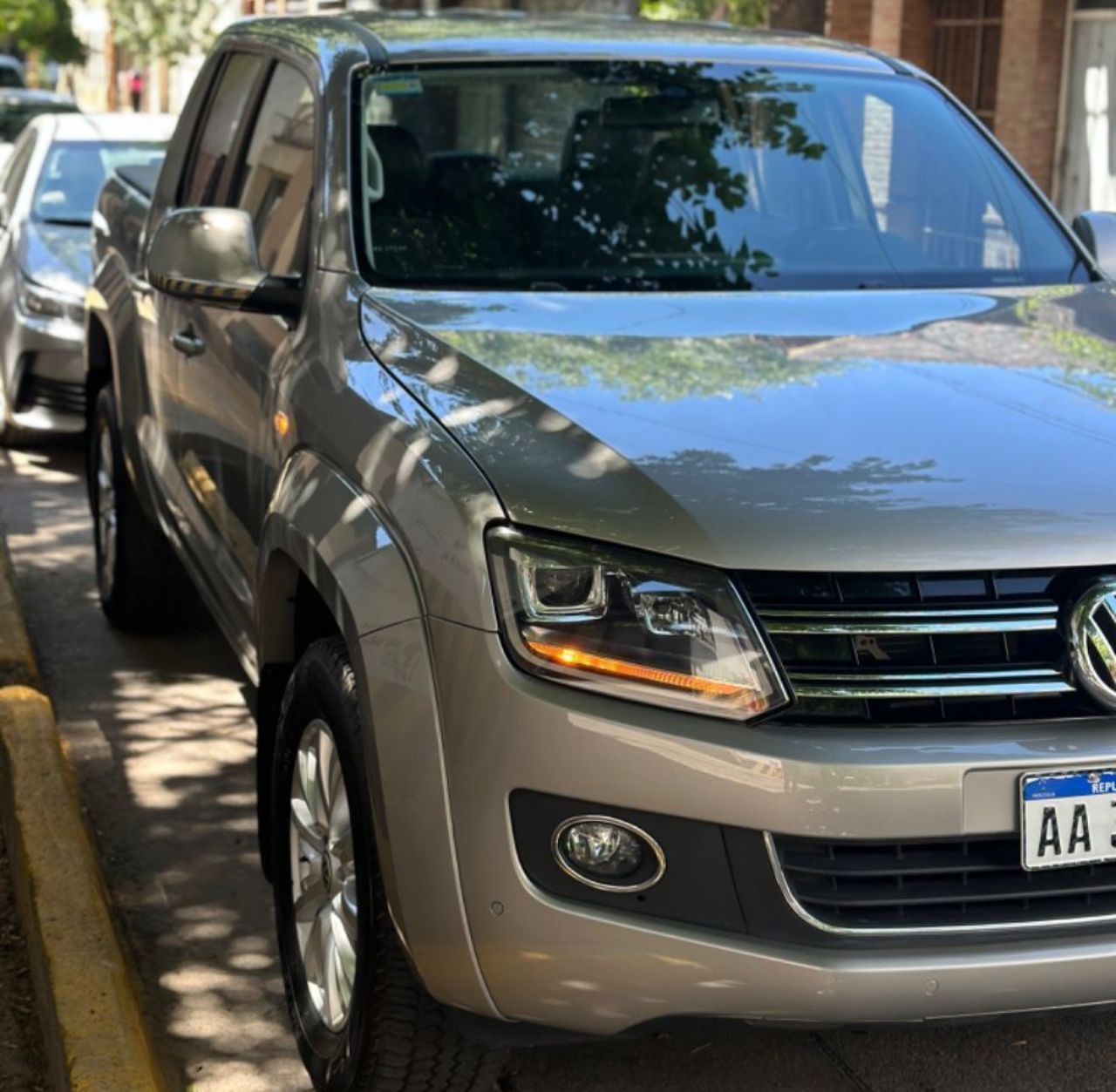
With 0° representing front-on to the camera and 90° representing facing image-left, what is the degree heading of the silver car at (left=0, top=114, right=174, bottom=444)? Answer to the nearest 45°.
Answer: approximately 0°
